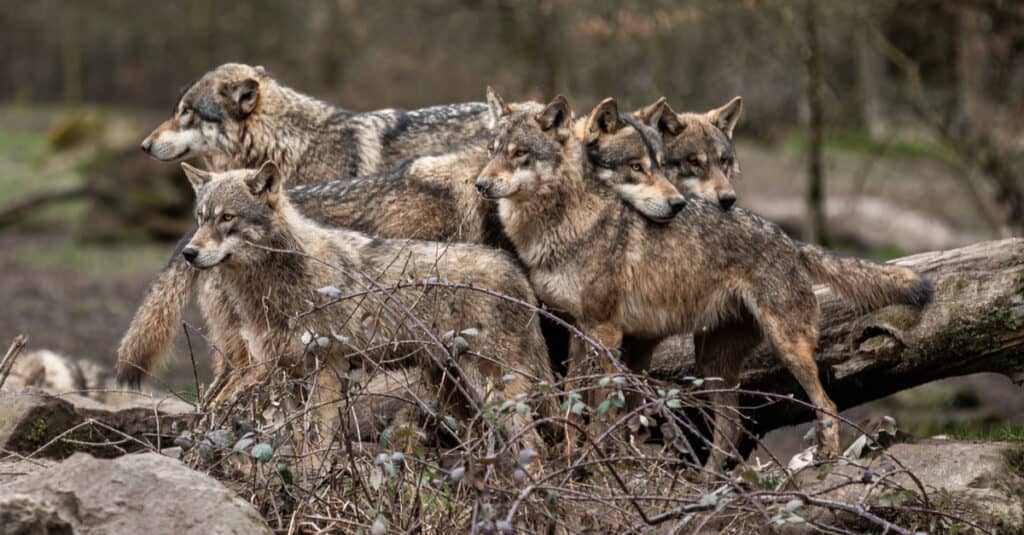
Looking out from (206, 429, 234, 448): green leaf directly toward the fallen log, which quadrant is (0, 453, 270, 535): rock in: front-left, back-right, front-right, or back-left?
back-right

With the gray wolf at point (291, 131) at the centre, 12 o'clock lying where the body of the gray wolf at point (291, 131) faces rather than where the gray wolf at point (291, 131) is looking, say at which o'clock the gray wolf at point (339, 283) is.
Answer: the gray wolf at point (339, 283) is roughly at 9 o'clock from the gray wolf at point (291, 131).

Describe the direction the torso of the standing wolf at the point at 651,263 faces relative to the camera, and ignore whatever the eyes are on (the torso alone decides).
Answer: to the viewer's left

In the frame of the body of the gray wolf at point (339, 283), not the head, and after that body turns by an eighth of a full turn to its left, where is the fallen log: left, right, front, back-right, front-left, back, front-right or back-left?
back-left

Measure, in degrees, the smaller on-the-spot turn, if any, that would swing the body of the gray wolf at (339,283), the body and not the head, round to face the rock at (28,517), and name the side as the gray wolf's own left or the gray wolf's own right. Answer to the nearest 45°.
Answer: approximately 45° to the gray wolf's own left

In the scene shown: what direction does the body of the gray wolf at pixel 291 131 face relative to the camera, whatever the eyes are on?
to the viewer's left

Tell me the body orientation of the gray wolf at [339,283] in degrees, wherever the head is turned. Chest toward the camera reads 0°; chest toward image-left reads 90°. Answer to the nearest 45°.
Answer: approximately 90°

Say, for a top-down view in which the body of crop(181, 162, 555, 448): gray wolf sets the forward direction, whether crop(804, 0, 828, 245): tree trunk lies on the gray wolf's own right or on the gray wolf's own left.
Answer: on the gray wolf's own right

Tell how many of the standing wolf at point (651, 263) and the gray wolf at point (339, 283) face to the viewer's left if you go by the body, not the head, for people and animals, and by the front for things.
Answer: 2

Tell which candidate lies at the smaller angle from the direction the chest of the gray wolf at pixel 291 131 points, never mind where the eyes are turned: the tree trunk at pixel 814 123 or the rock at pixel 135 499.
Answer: the rock
